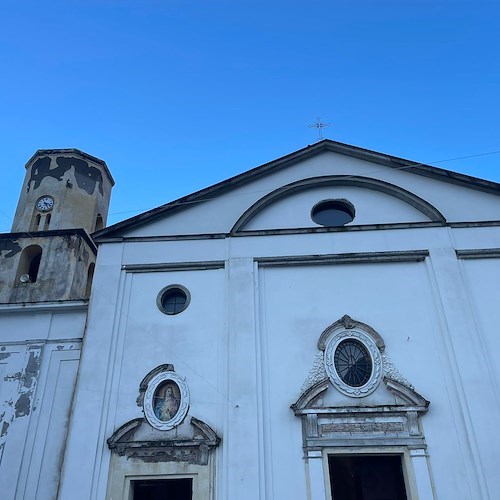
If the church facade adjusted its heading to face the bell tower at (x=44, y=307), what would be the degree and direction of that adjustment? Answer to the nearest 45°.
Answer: approximately 90° to its right

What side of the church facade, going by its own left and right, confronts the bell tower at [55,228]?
right

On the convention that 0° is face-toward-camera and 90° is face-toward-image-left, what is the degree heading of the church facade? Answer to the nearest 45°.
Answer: approximately 0°
